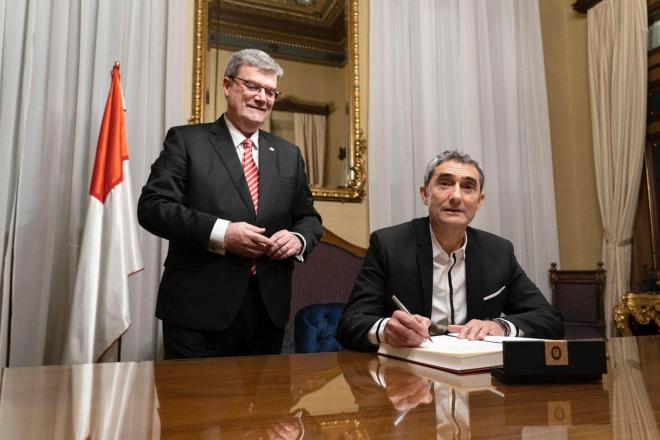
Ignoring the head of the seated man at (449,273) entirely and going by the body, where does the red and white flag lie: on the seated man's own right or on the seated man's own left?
on the seated man's own right

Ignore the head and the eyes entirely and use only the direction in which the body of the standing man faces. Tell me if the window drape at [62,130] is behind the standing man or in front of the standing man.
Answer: behind

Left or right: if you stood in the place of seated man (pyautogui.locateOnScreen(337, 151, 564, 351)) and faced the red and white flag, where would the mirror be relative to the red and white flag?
right

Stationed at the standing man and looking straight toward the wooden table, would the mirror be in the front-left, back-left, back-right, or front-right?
back-left

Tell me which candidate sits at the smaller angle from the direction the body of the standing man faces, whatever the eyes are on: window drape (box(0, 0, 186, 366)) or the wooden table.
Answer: the wooden table

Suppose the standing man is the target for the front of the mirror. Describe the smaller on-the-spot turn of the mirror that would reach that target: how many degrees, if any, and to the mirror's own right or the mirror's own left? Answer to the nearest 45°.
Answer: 0° — it already faces them

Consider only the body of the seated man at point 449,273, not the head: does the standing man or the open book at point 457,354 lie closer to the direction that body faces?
the open book

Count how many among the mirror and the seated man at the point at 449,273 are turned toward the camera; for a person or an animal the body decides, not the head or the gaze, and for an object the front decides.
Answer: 2

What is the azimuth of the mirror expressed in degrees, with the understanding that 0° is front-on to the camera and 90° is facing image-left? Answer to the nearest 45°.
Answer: approximately 0°

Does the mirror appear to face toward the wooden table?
yes

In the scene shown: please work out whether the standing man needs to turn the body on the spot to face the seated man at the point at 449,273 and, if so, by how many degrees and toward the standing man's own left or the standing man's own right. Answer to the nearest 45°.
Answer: approximately 45° to the standing man's own left
